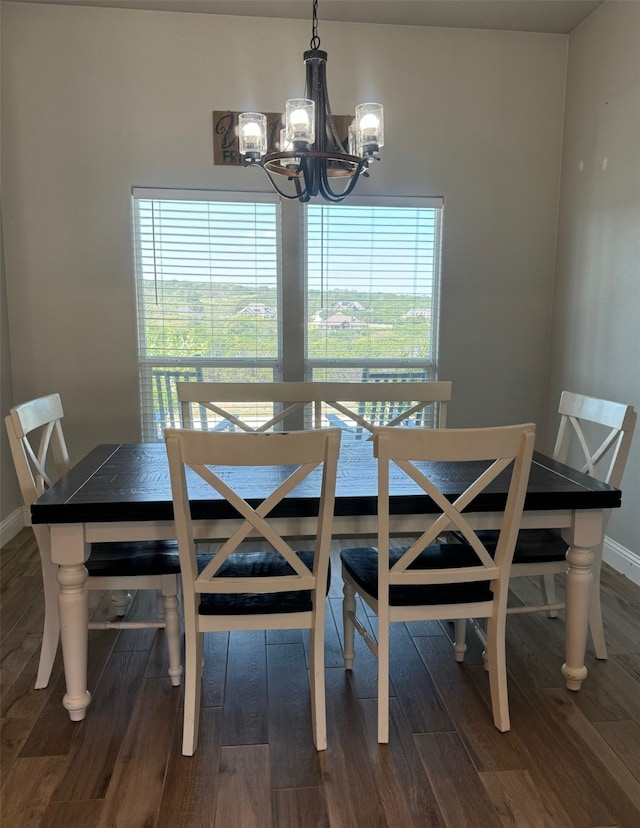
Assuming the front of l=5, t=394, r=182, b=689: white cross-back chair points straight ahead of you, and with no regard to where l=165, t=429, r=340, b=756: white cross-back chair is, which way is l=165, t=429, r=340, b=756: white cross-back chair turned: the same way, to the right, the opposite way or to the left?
to the left

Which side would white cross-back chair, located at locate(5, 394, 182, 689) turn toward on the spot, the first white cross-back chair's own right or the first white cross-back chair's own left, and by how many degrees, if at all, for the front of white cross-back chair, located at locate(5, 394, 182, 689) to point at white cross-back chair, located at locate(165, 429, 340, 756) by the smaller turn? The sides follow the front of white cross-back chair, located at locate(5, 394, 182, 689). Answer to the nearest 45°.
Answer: approximately 45° to the first white cross-back chair's own right

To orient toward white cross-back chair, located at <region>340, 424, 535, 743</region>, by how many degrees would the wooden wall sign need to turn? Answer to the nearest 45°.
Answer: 0° — it already faces it

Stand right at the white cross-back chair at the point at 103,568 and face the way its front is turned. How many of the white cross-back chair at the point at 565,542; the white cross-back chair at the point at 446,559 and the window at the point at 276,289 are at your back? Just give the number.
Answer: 0

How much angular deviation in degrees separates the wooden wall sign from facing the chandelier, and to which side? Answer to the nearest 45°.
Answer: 0° — it already faces it

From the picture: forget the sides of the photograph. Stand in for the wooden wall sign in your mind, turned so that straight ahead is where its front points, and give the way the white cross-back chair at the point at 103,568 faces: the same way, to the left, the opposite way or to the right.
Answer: to the left

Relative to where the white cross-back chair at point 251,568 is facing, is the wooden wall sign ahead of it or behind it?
ahead

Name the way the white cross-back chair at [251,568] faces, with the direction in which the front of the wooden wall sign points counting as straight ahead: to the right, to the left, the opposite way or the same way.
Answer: the opposite way

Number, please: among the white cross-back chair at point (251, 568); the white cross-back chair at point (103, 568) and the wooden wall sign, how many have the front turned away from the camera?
1

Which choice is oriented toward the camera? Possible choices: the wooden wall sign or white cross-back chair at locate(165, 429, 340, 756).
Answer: the wooden wall sign

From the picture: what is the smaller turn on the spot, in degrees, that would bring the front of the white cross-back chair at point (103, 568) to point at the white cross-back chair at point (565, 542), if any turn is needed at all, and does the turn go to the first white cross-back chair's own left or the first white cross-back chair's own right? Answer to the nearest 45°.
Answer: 0° — it already faces it

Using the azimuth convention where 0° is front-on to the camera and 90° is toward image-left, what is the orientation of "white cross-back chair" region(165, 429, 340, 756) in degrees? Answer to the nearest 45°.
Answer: approximately 180°

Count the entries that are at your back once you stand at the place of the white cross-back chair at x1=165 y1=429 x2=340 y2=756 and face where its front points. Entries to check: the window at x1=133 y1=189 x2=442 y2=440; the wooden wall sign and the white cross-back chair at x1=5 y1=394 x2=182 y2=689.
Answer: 0

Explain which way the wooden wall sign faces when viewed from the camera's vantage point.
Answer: facing the viewer

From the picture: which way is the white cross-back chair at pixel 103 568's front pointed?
to the viewer's right

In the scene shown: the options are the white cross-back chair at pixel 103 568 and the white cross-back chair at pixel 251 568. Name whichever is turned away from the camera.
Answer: the white cross-back chair at pixel 251 568

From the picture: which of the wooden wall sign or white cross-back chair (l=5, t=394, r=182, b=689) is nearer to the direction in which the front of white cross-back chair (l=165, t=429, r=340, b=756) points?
the wooden wall sign
